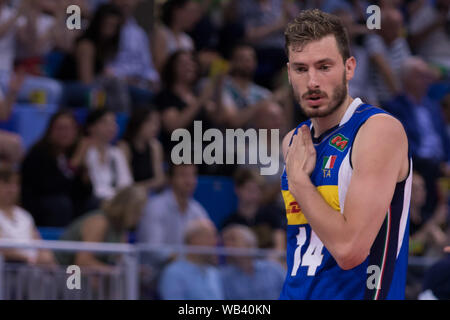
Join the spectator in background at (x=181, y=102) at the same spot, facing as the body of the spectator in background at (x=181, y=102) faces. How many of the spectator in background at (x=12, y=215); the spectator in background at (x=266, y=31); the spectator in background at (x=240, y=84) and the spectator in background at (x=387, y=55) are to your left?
3

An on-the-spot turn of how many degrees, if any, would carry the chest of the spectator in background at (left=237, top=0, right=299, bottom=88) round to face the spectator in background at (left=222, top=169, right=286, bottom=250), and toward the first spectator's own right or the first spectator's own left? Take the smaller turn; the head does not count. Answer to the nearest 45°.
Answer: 0° — they already face them

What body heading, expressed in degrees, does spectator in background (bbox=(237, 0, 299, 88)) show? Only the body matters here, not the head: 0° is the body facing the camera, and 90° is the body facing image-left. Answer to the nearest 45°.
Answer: approximately 0°

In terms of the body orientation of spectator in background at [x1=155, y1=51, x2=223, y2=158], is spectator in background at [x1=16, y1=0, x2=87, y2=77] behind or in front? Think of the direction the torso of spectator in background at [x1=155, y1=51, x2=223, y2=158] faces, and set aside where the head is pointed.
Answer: behind
